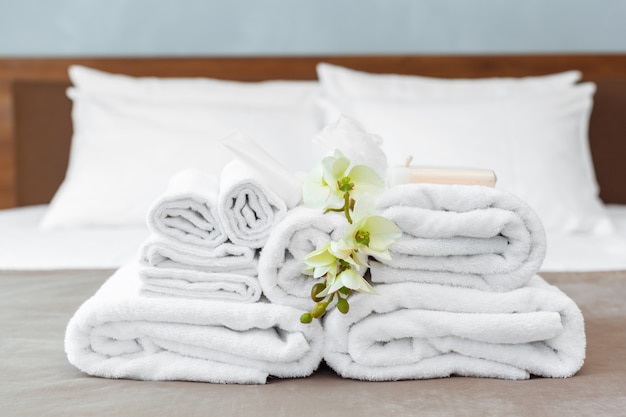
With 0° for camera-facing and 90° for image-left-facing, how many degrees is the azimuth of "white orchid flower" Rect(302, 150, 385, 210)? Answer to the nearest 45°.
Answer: approximately 0°
